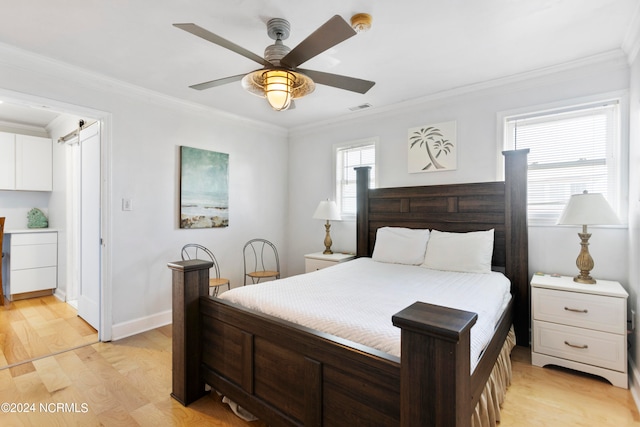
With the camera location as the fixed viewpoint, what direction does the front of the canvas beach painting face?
facing the viewer and to the right of the viewer

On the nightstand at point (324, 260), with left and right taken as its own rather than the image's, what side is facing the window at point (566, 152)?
left

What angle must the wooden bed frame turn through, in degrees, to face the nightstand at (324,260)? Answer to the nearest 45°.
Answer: approximately 135° to its right

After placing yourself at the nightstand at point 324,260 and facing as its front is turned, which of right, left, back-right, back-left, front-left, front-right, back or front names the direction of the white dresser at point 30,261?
front-right

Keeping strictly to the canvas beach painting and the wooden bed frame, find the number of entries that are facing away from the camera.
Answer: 0

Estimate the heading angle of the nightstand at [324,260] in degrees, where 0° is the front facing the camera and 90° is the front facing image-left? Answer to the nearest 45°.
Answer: approximately 45°

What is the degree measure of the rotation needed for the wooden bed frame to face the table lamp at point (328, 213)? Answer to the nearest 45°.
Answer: approximately 135° to its right

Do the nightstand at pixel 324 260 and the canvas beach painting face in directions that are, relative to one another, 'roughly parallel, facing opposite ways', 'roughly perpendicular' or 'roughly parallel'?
roughly perpendicular

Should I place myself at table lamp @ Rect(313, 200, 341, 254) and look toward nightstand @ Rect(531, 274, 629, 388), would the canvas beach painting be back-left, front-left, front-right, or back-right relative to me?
back-right

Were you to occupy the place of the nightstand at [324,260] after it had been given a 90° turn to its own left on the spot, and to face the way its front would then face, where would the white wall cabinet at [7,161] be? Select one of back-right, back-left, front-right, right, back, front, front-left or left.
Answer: back-right

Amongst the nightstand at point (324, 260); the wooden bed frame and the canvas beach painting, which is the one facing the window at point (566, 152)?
the canvas beach painting

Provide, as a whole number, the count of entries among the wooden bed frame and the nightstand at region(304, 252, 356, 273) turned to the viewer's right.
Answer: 0

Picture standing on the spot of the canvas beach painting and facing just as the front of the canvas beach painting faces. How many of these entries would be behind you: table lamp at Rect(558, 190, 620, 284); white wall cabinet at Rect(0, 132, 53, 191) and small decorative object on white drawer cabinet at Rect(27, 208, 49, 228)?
2

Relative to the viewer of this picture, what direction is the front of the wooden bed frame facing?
facing the viewer and to the left of the viewer

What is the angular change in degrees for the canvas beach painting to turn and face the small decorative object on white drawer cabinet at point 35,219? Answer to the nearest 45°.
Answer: approximately 180°

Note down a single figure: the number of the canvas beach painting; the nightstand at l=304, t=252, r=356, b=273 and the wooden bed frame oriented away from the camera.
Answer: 0

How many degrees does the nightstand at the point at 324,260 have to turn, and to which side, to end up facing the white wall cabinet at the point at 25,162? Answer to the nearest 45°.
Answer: approximately 45° to its right

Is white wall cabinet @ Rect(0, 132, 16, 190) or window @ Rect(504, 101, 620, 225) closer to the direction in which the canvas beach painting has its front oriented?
the window
